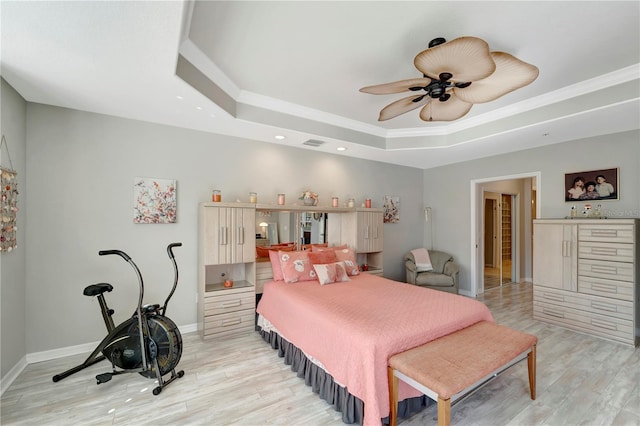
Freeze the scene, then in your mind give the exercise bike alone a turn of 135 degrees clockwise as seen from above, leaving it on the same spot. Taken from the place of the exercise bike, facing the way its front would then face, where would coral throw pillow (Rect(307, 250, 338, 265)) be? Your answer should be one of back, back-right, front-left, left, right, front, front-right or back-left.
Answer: back

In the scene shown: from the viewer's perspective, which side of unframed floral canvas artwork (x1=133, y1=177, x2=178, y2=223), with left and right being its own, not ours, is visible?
front

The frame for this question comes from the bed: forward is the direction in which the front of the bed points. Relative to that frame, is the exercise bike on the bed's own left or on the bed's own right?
on the bed's own right

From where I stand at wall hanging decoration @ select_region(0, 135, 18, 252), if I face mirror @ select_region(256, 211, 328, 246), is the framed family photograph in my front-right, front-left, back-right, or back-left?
front-right

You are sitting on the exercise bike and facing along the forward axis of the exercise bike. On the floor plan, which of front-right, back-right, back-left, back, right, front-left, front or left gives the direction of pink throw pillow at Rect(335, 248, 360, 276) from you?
front-left

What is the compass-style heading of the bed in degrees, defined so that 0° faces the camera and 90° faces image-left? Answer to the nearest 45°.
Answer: approximately 315°

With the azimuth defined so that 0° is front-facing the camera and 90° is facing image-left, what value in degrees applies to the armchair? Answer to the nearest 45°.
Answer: approximately 45°

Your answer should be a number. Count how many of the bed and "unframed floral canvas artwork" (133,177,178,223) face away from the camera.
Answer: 0

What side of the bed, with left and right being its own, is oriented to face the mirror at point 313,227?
back

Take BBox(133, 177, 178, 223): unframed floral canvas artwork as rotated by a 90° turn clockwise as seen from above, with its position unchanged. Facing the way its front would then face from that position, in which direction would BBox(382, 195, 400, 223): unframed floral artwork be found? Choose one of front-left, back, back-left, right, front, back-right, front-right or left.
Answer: back

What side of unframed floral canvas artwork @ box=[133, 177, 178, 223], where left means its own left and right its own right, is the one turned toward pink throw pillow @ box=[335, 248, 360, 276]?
left
